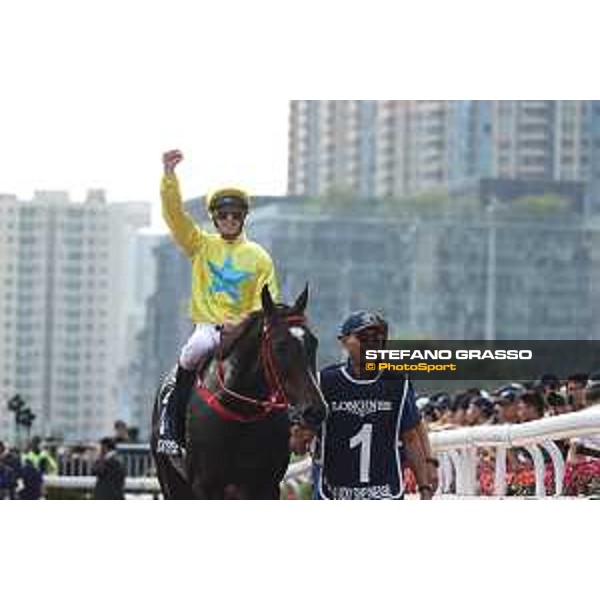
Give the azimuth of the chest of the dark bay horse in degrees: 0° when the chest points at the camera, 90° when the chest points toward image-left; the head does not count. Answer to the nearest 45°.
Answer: approximately 315°

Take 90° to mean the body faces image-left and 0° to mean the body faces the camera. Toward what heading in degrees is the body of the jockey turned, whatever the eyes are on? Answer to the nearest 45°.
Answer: approximately 0°

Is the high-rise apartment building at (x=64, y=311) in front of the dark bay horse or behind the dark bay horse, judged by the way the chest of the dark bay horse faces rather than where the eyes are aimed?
behind

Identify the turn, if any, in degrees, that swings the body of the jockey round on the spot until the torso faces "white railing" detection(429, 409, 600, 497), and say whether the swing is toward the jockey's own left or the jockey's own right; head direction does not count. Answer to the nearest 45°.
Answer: approximately 90° to the jockey's own left
